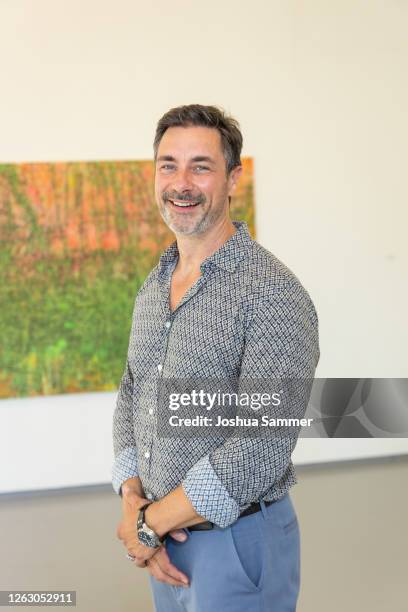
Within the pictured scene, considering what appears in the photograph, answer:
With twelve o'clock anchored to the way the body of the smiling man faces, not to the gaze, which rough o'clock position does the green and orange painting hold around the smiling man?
The green and orange painting is roughly at 4 o'clock from the smiling man.

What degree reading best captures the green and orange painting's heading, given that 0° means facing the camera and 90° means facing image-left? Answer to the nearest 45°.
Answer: approximately 0°

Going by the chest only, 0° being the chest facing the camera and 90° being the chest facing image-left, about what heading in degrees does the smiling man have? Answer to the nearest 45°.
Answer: approximately 45°
